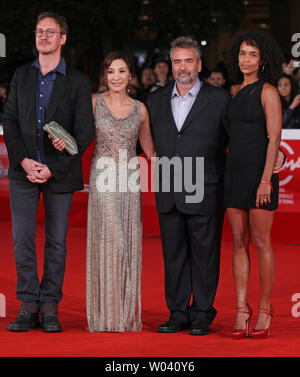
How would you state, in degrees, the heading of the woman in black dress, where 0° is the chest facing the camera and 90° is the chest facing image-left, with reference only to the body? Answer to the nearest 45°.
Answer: approximately 45°

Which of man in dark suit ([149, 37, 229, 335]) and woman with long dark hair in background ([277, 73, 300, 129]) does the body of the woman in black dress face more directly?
the man in dark suit

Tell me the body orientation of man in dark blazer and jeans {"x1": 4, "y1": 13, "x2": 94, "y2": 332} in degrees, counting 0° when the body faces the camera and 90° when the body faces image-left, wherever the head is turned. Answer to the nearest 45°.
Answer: approximately 0°

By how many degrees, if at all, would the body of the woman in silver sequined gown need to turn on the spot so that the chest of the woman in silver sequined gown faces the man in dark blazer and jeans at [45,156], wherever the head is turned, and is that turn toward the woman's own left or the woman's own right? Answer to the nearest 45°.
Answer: approximately 90° to the woman's own right

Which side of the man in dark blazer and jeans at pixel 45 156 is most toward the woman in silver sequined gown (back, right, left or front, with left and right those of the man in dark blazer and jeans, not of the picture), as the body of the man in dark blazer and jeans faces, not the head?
left

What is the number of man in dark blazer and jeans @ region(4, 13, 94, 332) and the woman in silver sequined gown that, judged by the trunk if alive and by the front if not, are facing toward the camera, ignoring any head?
2

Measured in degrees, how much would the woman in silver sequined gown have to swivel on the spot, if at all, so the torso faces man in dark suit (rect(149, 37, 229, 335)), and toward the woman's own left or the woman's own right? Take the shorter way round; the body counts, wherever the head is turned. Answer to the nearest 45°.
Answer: approximately 90° to the woman's own left

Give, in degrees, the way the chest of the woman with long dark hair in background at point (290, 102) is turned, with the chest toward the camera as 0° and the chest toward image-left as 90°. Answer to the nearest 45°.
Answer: approximately 45°

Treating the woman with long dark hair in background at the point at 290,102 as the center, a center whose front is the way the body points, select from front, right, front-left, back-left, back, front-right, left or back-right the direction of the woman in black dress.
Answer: front-left

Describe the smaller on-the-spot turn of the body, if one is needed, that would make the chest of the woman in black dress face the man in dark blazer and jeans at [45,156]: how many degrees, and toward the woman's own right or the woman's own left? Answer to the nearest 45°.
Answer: approximately 45° to the woman's own right
